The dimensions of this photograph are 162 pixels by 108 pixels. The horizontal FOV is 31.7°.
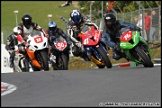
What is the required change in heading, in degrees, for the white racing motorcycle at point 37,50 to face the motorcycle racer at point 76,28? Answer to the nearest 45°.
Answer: approximately 45° to its left

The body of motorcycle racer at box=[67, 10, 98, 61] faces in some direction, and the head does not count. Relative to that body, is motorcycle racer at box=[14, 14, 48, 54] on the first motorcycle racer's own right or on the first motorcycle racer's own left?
on the first motorcycle racer's own right

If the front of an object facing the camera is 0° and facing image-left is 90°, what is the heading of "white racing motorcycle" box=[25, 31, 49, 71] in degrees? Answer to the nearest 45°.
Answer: approximately 315°

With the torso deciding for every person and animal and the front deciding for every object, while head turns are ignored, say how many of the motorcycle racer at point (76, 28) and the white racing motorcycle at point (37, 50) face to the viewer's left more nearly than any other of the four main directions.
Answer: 0

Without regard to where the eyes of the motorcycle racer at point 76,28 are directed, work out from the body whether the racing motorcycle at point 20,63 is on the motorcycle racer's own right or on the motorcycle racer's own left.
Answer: on the motorcycle racer's own right

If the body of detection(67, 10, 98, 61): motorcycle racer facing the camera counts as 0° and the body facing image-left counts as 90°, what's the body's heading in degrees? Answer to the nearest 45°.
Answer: approximately 0°

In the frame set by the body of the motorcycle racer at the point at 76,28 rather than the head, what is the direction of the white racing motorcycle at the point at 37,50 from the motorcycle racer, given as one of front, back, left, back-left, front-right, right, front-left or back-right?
right
